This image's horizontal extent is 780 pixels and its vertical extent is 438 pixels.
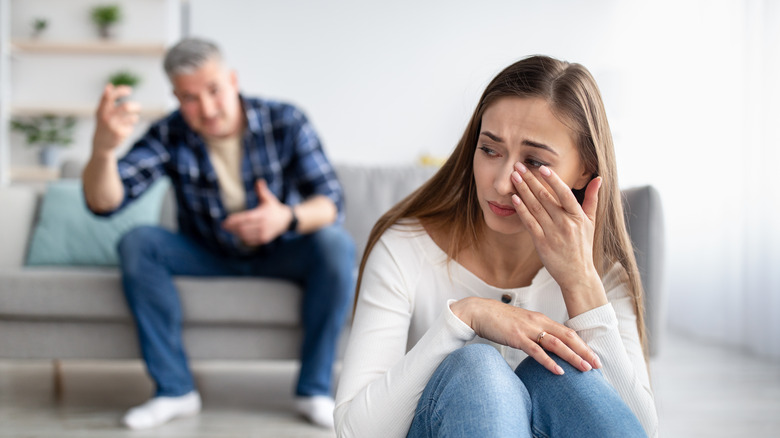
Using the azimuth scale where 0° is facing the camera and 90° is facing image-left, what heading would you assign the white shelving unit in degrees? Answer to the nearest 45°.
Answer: approximately 0°

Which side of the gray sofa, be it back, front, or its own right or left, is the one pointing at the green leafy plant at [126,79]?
back

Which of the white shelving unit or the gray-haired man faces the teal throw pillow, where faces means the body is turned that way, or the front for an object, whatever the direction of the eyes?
the white shelving unit

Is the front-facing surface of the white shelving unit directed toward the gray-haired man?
yes

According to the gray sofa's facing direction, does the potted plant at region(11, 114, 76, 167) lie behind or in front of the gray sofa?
behind

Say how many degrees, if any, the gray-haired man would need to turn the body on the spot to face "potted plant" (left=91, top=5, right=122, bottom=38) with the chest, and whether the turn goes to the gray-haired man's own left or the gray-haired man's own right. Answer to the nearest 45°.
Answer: approximately 180°

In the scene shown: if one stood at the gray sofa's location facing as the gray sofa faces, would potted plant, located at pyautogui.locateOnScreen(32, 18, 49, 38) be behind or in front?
behind

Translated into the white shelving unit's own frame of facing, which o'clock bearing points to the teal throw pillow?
The teal throw pillow is roughly at 12 o'clock from the white shelving unit.

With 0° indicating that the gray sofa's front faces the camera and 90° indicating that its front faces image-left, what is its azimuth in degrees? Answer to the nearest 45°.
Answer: approximately 0°
